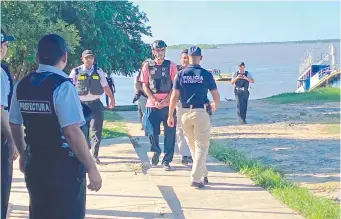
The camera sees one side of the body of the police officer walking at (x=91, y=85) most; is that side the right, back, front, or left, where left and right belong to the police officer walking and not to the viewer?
front

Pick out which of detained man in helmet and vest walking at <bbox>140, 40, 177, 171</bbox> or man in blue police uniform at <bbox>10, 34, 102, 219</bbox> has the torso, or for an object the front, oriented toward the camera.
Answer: the detained man in helmet and vest walking

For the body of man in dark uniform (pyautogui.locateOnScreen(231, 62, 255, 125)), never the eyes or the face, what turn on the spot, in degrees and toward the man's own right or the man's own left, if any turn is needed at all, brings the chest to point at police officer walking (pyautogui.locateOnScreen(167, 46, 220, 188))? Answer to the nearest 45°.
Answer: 0° — they already face them

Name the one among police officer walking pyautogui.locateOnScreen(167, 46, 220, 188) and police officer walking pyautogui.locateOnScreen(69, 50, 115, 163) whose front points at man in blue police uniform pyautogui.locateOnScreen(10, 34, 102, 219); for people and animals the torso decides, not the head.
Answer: police officer walking pyautogui.locateOnScreen(69, 50, 115, 163)

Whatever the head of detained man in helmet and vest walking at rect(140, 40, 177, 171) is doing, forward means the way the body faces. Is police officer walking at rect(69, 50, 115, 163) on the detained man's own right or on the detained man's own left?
on the detained man's own right

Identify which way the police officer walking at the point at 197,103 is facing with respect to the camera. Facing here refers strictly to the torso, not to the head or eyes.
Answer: away from the camera

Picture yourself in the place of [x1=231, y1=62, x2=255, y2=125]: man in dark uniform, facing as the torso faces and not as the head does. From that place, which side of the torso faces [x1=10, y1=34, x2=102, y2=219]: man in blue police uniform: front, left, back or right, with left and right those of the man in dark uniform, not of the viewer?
front

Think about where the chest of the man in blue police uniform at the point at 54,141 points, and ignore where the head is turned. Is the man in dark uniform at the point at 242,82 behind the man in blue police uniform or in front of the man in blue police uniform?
in front

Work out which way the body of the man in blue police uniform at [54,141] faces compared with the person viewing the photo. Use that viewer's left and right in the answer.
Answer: facing away from the viewer and to the right of the viewer

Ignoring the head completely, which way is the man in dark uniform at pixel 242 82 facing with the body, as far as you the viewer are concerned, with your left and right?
facing the viewer

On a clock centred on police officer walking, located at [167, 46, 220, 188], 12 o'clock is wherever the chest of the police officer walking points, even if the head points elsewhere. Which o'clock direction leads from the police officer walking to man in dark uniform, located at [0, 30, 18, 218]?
The man in dark uniform is roughly at 7 o'clock from the police officer walking.

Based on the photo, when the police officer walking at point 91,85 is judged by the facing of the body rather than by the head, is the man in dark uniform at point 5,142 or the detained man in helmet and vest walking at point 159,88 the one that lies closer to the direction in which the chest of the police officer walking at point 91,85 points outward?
the man in dark uniform

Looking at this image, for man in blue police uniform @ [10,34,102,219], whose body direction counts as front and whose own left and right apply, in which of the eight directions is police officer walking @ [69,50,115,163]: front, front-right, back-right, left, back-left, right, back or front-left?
front-left
